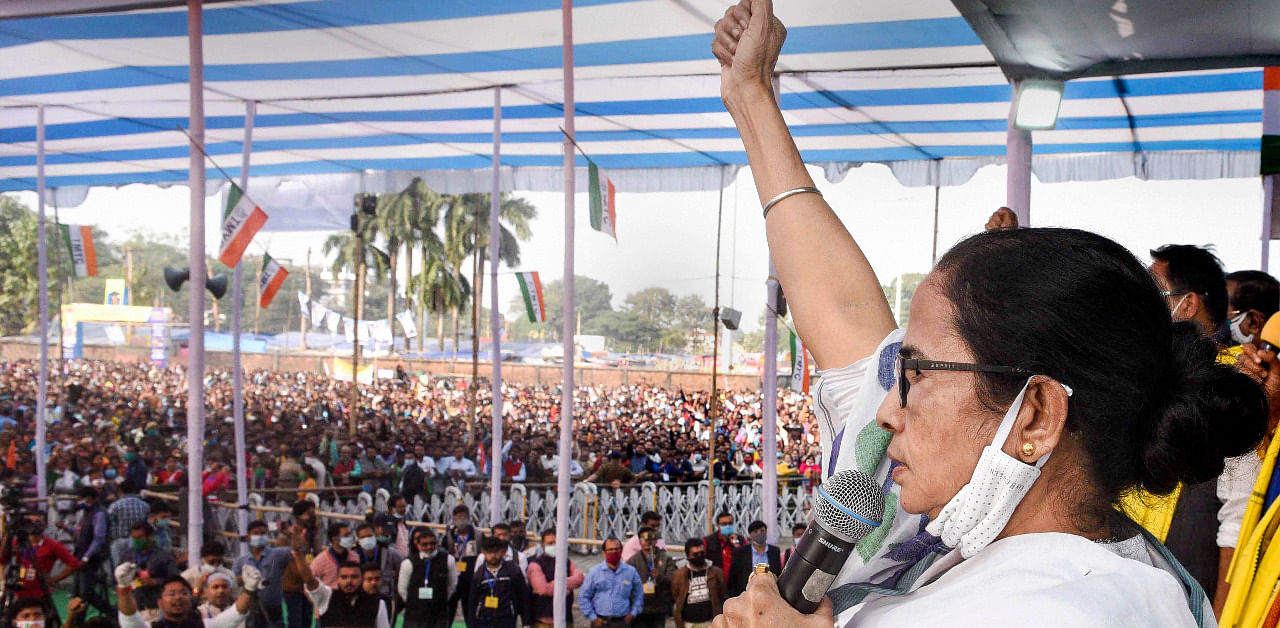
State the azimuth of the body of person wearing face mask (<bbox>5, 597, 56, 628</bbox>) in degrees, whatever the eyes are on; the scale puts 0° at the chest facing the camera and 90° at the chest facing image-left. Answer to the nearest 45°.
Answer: approximately 315°

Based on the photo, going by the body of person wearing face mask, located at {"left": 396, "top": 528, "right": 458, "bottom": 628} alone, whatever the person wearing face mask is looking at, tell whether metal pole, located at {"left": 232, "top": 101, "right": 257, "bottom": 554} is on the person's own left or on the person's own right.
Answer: on the person's own right

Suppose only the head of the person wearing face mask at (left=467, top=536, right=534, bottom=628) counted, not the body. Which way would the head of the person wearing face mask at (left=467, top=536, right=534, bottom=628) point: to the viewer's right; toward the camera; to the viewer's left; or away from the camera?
toward the camera

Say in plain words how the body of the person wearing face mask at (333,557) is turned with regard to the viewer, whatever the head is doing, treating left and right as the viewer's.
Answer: facing the viewer and to the right of the viewer

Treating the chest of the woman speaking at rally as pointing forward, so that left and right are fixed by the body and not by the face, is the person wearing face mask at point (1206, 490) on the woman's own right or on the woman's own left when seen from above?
on the woman's own right

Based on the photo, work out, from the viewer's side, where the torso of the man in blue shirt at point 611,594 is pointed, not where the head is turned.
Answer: toward the camera

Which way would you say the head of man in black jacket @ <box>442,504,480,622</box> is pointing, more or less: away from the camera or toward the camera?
toward the camera

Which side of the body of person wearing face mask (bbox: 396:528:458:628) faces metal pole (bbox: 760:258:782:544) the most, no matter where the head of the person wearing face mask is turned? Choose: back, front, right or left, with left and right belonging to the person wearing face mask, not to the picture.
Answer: left
